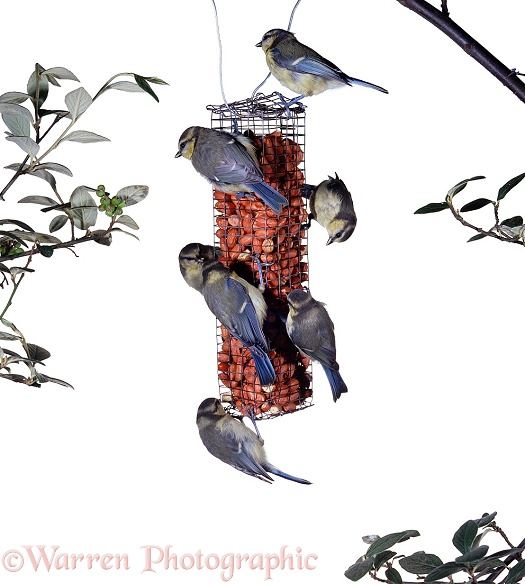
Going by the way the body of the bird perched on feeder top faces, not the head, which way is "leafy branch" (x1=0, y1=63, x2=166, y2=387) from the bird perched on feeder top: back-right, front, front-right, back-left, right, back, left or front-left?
front

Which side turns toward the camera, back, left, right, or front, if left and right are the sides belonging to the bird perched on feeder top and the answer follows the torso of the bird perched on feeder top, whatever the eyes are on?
left

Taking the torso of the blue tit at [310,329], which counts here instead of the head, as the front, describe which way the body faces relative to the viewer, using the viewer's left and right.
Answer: facing away from the viewer and to the left of the viewer

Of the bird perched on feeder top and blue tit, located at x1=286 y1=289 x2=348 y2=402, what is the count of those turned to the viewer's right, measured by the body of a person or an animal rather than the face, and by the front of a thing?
0

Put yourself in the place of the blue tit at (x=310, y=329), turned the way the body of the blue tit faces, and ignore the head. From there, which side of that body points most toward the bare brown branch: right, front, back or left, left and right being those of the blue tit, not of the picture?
right
